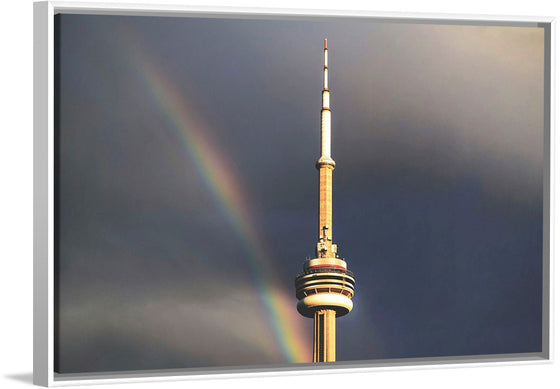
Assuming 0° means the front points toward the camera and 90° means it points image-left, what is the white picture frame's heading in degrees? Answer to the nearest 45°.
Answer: approximately 315°
